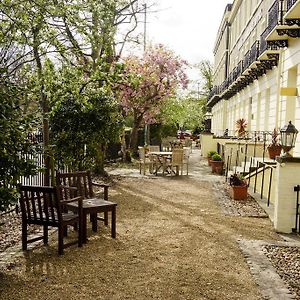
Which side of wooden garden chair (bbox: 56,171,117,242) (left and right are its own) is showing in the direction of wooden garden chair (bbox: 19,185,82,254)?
right

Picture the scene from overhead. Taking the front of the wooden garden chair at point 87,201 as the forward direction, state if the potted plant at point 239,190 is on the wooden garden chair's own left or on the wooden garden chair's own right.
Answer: on the wooden garden chair's own left

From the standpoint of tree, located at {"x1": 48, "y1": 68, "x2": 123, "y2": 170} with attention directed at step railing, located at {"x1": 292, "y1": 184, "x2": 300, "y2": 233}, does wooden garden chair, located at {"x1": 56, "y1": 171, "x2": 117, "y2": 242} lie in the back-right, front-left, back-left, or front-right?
front-right

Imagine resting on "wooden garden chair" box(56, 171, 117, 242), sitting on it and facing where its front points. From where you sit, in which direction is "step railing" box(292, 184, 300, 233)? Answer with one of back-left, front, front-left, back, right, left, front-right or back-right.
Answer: front-left

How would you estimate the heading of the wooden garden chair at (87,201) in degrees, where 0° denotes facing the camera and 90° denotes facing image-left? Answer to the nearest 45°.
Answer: approximately 315°

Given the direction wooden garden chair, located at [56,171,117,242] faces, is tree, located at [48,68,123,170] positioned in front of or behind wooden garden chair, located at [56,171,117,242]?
behind

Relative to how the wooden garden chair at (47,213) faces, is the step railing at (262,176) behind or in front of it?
in front

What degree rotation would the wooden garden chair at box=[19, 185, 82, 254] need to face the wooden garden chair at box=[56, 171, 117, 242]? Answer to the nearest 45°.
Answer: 0° — it already faces it

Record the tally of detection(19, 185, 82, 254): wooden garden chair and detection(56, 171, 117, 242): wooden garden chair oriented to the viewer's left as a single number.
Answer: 0

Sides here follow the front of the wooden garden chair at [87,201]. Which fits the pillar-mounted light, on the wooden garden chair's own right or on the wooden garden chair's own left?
on the wooden garden chair's own left
